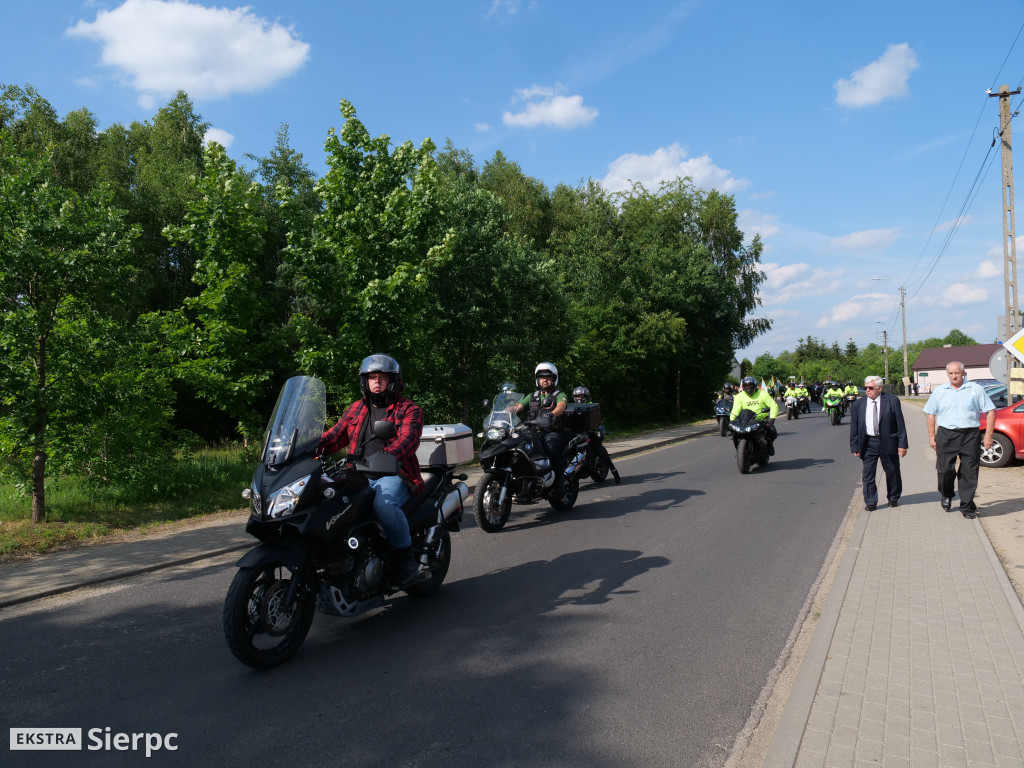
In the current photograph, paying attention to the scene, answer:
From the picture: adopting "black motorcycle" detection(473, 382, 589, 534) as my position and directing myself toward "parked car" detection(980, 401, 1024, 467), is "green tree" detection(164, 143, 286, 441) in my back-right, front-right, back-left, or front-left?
back-left

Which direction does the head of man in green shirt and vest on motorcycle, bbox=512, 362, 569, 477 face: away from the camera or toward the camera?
toward the camera

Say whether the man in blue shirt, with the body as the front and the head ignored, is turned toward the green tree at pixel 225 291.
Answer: no

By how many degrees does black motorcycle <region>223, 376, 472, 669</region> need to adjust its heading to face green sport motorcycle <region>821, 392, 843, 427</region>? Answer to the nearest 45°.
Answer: approximately 180°

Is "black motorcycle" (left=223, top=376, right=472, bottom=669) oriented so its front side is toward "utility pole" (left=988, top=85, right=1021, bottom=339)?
no

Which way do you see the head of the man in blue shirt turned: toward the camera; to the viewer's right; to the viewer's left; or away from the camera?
toward the camera

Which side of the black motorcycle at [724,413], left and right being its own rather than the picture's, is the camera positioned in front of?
front

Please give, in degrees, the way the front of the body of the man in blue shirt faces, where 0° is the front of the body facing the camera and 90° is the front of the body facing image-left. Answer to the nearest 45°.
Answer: approximately 0°

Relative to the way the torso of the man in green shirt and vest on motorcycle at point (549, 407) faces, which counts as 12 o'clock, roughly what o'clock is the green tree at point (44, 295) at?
The green tree is roughly at 1 o'clock from the man in green shirt and vest on motorcycle.

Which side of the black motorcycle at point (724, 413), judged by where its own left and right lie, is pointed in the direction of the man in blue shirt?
front

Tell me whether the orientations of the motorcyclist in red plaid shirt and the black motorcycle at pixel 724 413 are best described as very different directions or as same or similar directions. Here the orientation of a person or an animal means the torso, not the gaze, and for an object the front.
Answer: same or similar directions

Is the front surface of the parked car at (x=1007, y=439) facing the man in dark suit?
no

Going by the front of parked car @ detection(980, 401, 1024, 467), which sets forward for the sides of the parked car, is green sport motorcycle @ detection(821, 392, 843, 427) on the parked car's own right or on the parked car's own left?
on the parked car's own right

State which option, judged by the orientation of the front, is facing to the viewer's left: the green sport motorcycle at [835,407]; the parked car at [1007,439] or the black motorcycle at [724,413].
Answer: the parked car

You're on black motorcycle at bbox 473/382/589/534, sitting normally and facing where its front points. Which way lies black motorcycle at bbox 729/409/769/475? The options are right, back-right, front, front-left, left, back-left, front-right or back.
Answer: back

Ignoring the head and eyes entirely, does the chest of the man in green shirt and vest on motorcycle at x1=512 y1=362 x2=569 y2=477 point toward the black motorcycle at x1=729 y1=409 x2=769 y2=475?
no

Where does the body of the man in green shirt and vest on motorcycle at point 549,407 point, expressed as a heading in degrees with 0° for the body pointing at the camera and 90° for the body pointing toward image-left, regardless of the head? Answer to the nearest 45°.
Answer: approximately 45°

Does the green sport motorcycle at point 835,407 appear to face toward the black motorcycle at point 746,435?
yes
